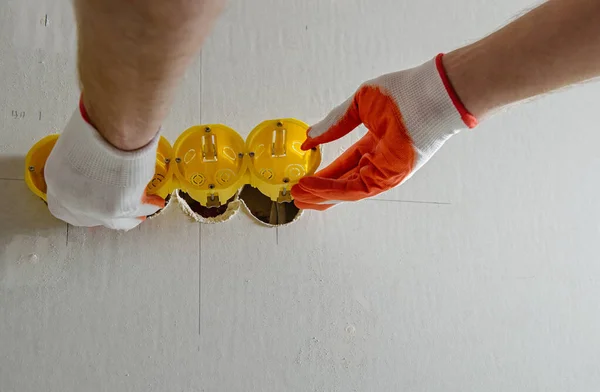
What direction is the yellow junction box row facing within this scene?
toward the camera
